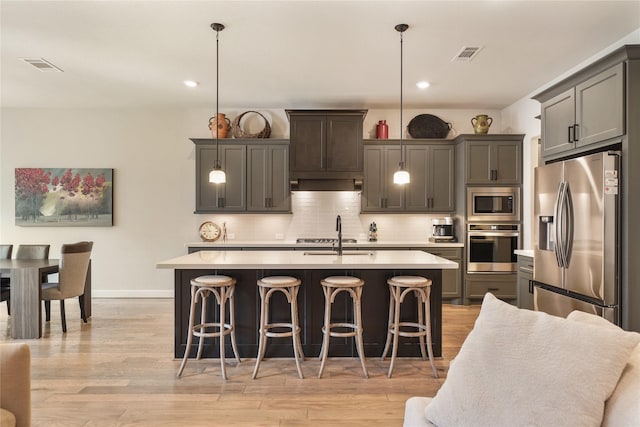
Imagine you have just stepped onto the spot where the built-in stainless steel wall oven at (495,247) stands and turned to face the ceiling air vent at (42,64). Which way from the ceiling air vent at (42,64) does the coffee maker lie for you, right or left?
right

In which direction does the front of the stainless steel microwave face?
toward the camera

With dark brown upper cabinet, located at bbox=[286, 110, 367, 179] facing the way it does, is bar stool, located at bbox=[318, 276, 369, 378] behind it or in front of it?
in front

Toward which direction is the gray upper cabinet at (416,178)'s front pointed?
toward the camera

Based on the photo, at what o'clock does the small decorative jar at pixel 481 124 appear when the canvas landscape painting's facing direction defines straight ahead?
The small decorative jar is roughly at 10 o'clock from the canvas landscape painting.

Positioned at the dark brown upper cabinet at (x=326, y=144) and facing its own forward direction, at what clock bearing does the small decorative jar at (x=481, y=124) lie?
The small decorative jar is roughly at 9 o'clock from the dark brown upper cabinet.

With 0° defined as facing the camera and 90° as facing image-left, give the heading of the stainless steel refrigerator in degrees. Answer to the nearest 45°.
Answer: approximately 45°

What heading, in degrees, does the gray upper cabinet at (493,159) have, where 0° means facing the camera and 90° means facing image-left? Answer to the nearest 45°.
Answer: approximately 0°

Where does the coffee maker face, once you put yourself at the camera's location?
facing the viewer
